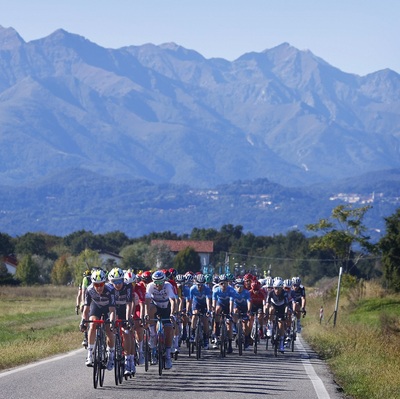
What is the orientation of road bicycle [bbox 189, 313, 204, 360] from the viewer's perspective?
toward the camera

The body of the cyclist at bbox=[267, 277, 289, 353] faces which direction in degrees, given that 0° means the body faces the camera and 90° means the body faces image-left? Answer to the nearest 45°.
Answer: approximately 0°

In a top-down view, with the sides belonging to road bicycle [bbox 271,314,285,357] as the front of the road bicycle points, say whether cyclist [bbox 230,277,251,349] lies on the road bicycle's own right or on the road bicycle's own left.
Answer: on the road bicycle's own right

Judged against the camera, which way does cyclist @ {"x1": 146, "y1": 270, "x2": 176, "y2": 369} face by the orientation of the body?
toward the camera

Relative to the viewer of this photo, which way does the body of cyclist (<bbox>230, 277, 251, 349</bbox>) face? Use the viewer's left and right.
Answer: facing the viewer

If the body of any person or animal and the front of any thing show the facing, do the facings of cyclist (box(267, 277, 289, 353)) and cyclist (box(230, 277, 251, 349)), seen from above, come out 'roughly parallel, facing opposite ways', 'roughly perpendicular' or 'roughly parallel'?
roughly parallel
